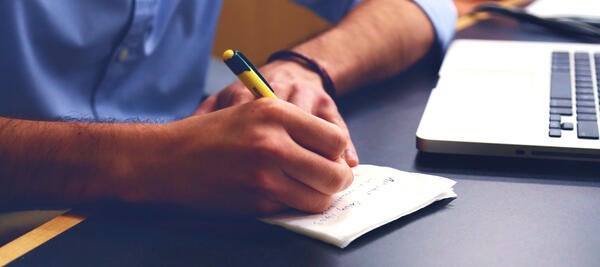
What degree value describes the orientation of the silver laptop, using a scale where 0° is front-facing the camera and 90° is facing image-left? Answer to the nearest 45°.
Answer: approximately 90°
